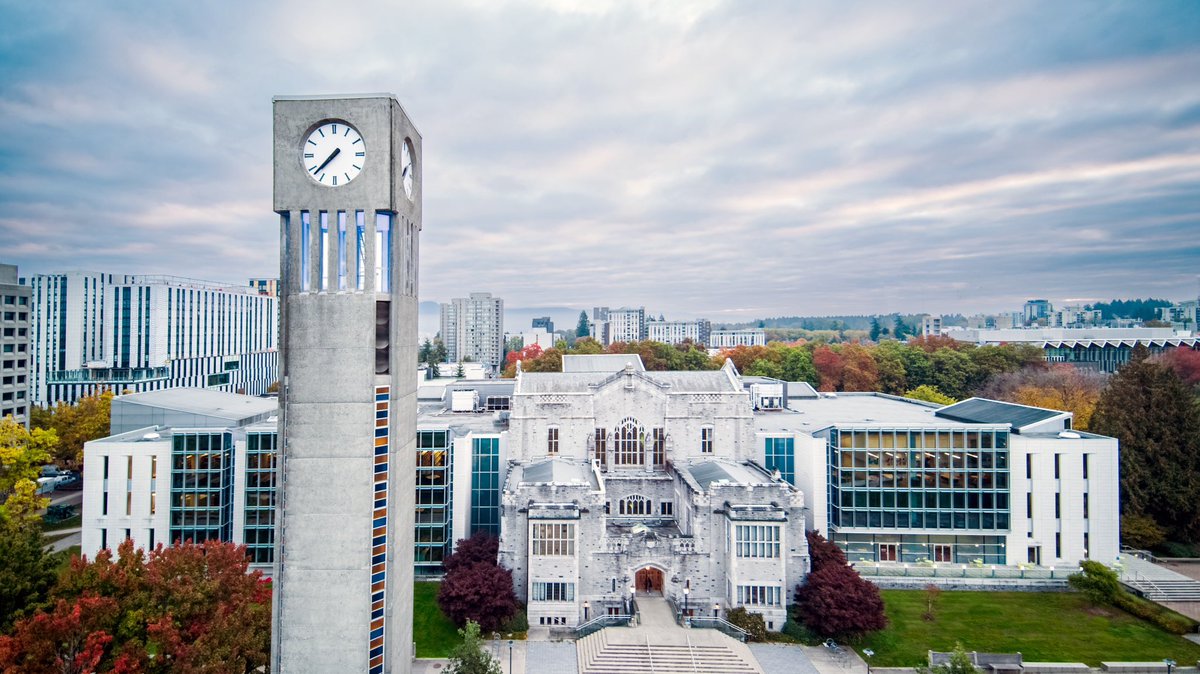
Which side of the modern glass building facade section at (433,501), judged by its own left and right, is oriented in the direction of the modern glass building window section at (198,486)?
right

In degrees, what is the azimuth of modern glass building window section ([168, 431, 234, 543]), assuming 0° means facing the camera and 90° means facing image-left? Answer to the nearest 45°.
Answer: approximately 0°

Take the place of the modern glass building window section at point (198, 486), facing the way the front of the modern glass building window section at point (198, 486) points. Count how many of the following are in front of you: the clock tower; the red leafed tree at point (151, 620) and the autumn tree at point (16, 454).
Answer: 2

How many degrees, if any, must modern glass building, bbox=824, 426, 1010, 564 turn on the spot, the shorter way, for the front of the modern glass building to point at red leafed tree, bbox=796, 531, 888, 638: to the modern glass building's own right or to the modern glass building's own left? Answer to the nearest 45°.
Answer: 0° — it already faces it

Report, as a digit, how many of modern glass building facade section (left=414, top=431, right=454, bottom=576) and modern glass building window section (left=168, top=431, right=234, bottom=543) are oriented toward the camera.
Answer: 2

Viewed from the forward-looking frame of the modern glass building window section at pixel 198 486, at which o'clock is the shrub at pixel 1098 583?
The shrub is roughly at 10 o'clock from the modern glass building window section.

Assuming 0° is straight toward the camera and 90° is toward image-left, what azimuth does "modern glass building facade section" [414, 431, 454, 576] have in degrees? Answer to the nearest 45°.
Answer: approximately 0°

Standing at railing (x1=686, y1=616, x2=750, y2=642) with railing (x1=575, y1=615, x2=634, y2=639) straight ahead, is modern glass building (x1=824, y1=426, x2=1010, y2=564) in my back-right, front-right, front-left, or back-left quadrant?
back-right

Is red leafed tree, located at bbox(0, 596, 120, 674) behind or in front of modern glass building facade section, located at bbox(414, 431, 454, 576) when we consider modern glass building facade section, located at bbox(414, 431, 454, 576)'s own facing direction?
in front
